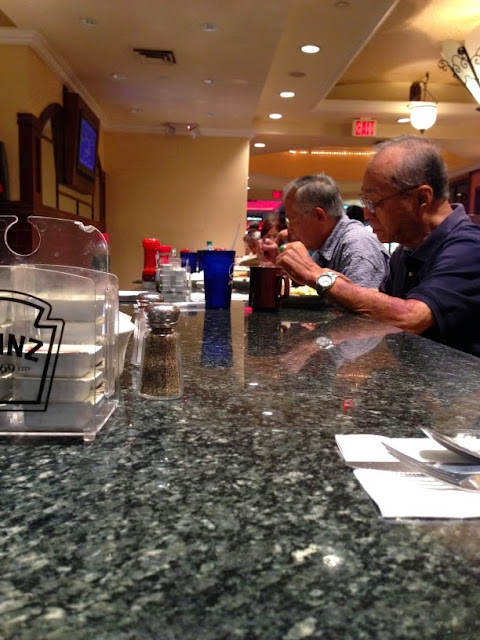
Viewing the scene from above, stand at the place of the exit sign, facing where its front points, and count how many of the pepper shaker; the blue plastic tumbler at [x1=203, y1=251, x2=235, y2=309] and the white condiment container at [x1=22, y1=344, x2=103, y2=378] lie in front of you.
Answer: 3

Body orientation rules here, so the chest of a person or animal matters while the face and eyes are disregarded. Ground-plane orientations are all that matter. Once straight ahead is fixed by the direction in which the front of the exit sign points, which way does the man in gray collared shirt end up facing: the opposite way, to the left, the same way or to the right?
to the right

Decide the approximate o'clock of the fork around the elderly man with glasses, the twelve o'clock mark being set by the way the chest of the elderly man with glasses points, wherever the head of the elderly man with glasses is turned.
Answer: The fork is roughly at 9 o'clock from the elderly man with glasses.

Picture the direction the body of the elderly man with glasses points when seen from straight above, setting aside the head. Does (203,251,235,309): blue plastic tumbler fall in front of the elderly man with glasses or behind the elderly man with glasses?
in front

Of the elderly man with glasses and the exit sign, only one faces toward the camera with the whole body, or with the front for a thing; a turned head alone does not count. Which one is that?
the exit sign

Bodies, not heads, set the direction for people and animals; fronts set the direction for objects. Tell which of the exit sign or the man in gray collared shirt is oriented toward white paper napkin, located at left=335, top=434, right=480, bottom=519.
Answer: the exit sign

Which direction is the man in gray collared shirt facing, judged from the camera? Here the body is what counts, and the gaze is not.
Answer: to the viewer's left

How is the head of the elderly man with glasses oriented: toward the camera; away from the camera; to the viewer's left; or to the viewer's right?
to the viewer's left

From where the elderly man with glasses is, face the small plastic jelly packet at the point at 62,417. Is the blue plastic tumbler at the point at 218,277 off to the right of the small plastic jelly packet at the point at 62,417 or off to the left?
right

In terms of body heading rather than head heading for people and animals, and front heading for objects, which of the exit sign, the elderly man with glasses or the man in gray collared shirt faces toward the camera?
the exit sign

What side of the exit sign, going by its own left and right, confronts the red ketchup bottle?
front

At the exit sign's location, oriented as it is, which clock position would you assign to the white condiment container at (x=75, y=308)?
The white condiment container is roughly at 12 o'clock from the exit sign.

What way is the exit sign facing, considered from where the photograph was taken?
facing the viewer

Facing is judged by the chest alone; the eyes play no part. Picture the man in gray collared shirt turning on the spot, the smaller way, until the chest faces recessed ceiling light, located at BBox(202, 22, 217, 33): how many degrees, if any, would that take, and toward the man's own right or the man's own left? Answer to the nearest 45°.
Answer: approximately 45° to the man's own right

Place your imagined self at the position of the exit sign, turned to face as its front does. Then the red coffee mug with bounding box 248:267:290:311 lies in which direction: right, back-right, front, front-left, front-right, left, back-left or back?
front

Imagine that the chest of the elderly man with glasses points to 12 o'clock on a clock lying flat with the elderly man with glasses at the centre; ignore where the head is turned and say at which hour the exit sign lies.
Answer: The exit sign is roughly at 3 o'clock from the elderly man with glasses.

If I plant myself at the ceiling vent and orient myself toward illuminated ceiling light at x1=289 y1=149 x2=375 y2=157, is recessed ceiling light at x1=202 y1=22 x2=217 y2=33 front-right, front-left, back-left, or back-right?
back-right

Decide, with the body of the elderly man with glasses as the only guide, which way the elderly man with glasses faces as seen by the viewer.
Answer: to the viewer's left

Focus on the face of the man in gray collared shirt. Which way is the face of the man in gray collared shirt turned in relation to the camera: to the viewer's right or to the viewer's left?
to the viewer's left
